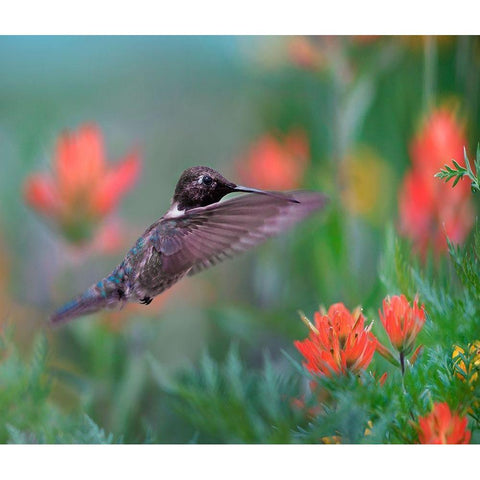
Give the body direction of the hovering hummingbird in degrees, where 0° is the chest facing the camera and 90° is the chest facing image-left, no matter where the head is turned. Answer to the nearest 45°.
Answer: approximately 270°
